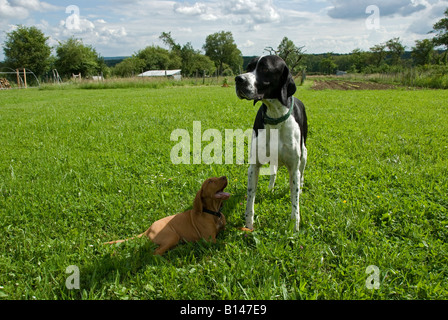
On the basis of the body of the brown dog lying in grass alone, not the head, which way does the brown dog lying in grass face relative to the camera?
to the viewer's right

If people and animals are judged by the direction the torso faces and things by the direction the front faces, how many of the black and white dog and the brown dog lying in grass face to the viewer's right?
1

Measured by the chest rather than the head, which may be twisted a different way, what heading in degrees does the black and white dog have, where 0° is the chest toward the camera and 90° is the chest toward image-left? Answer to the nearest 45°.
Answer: approximately 0°

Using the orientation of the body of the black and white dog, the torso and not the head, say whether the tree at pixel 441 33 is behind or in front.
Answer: behind

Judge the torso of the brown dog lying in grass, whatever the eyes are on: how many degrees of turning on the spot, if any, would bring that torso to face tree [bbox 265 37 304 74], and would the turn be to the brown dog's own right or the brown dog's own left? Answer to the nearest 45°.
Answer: approximately 45° to the brown dog's own left

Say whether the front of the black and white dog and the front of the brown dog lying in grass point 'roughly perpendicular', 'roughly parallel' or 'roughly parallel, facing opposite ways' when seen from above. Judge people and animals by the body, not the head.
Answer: roughly perpendicular

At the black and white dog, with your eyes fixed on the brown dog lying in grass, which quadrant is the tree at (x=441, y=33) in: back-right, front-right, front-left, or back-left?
back-right
